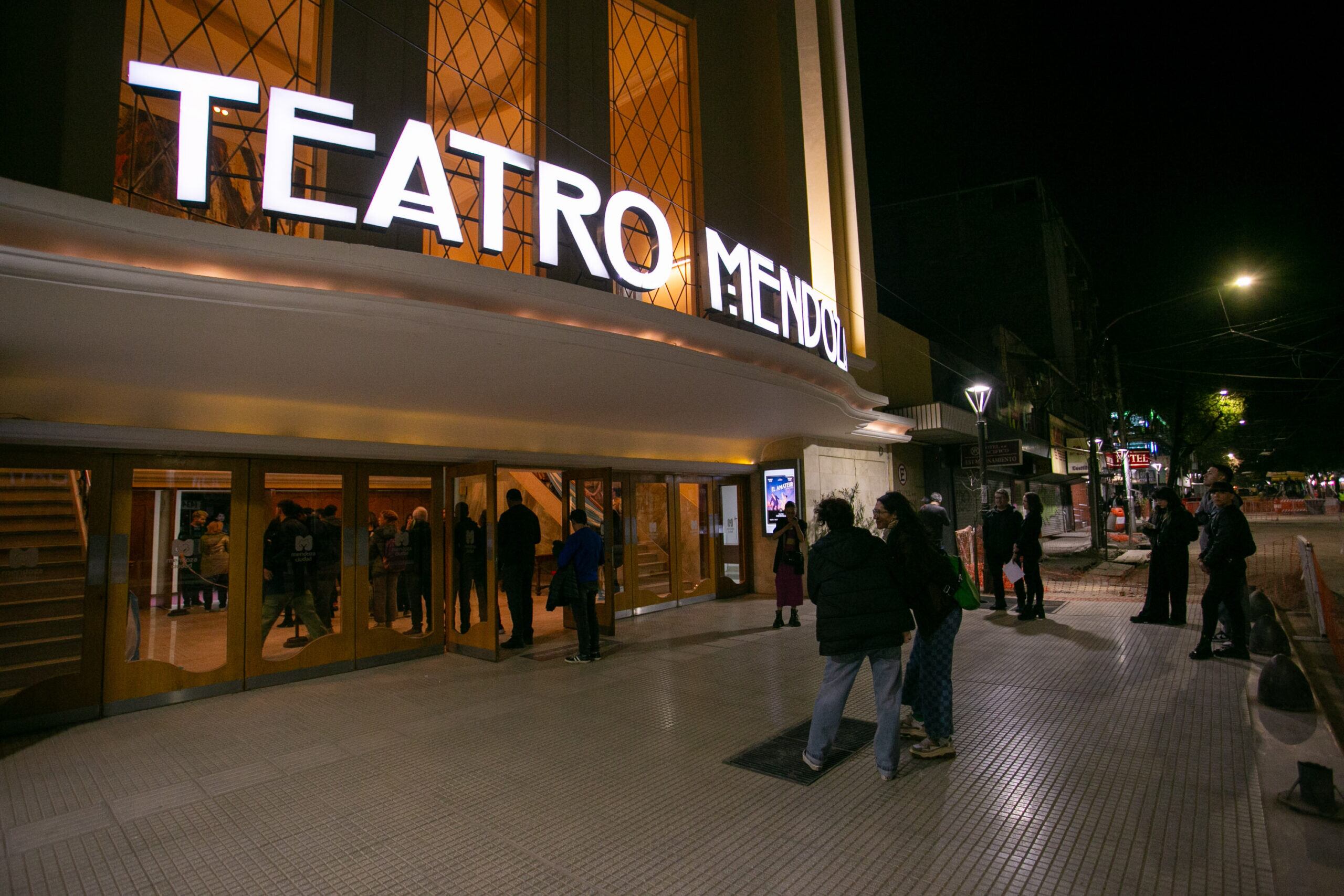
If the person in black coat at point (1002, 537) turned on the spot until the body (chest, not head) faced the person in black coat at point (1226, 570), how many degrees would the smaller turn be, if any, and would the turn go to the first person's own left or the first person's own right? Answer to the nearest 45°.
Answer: approximately 45° to the first person's own left

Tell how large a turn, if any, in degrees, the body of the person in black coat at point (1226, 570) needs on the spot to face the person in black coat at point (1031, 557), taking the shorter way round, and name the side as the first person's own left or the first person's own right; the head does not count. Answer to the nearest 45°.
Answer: approximately 45° to the first person's own right

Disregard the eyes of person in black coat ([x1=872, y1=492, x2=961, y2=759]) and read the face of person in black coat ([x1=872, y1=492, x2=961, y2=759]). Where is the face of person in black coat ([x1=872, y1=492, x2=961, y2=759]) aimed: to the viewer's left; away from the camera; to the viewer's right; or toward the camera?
to the viewer's left

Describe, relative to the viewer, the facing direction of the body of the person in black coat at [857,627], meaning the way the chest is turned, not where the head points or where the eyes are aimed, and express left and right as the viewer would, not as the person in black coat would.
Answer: facing away from the viewer

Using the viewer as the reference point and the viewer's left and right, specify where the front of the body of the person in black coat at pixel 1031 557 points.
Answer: facing to the left of the viewer

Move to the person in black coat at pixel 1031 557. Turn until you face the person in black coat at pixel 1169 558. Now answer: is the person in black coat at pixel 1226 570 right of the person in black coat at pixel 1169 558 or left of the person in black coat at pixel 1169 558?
right

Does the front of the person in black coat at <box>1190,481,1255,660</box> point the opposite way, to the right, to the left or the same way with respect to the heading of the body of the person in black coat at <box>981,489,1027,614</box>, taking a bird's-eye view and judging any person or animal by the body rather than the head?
to the right

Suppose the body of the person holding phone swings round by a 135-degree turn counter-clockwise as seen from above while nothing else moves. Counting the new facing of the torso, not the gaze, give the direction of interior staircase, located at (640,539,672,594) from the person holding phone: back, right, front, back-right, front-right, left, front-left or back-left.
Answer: left
